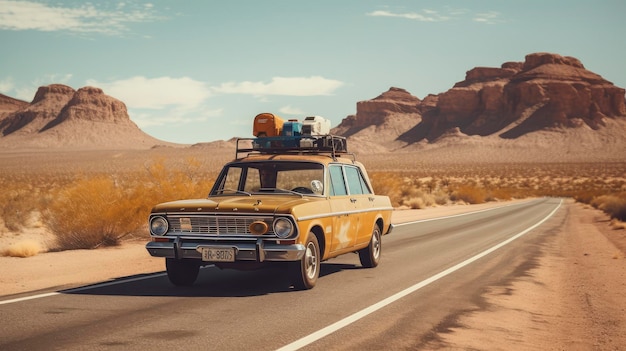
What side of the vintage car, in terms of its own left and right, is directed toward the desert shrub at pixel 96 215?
right

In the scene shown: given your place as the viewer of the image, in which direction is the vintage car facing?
facing the viewer and to the left of the viewer

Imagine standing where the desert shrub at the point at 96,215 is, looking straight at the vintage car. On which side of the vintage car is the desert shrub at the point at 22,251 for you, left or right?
right

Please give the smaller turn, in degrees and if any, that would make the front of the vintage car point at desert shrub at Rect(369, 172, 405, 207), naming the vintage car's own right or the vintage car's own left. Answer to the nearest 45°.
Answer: approximately 135° to the vintage car's own right

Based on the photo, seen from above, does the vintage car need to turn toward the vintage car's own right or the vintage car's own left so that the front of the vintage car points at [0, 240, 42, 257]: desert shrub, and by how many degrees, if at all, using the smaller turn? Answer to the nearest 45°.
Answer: approximately 90° to the vintage car's own right
